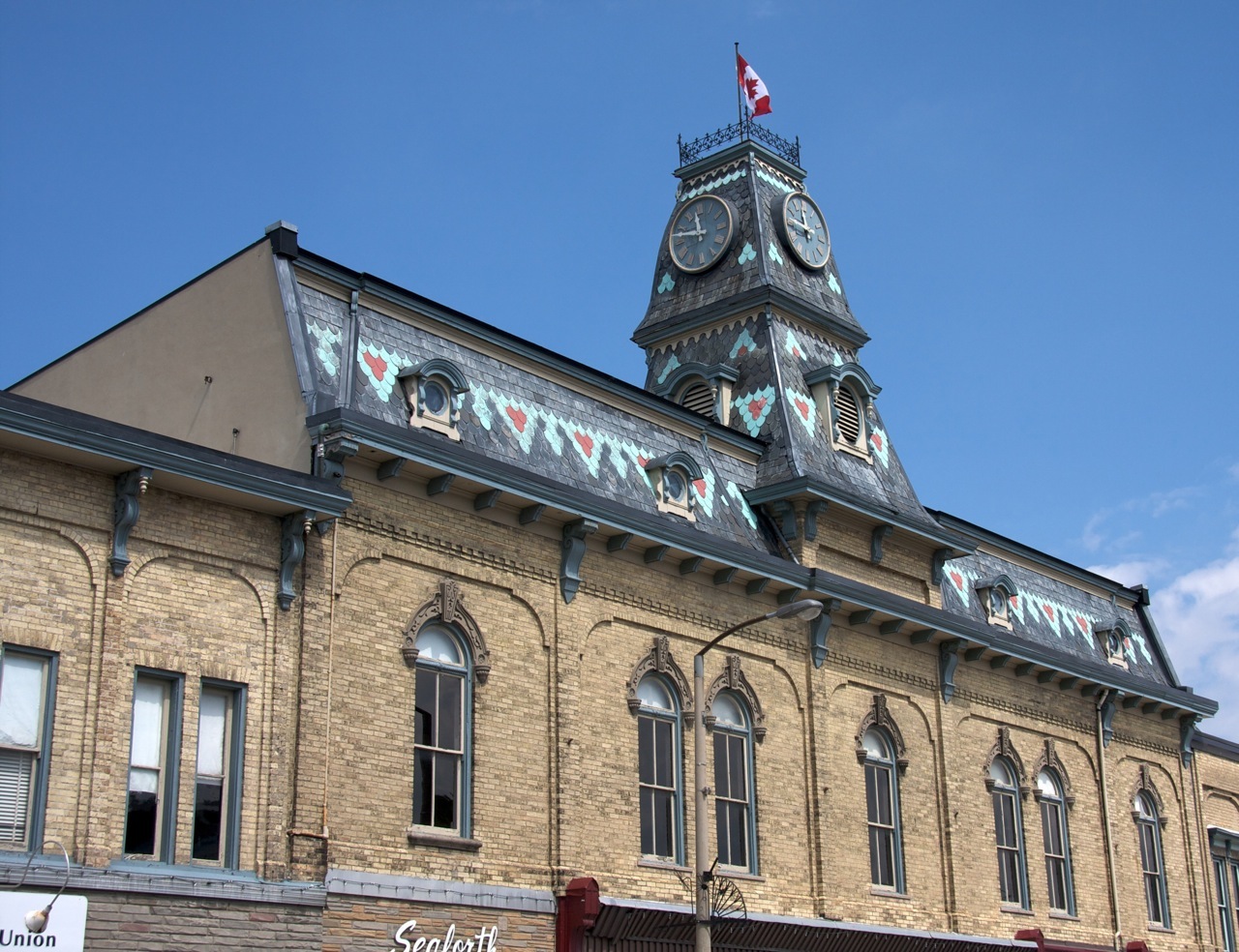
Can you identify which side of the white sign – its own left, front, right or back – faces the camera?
front

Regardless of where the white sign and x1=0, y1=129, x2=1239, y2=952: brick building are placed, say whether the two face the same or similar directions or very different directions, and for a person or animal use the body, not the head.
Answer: same or similar directions

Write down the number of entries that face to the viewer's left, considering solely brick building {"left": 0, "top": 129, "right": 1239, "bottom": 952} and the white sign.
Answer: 0
